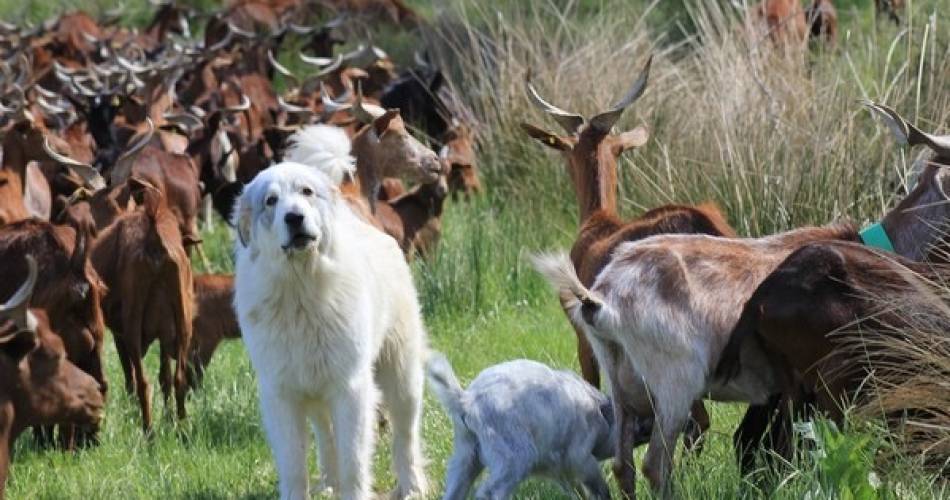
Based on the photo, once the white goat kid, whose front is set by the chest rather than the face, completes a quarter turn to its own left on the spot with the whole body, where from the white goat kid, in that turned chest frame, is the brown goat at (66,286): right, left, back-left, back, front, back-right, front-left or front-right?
front

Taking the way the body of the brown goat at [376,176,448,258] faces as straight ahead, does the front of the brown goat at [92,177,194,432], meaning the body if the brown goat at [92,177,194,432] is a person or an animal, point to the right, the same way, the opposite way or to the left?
to the left

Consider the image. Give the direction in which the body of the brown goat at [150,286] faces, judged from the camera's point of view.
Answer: away from the camera

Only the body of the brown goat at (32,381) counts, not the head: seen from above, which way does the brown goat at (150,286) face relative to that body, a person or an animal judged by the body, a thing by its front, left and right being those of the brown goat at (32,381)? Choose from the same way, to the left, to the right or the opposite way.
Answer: to the left

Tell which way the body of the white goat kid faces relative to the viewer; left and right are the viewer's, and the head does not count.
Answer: facing away from the viewer and to the right of the viewer

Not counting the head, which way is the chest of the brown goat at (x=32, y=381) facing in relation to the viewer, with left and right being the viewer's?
facing to the right of the viewer

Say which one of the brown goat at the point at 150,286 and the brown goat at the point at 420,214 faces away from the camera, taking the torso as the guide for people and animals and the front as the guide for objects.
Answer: the brown goat at the point at 150,286

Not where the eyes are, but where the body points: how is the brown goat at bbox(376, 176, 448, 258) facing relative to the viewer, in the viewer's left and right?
facing to the right of the viewer
